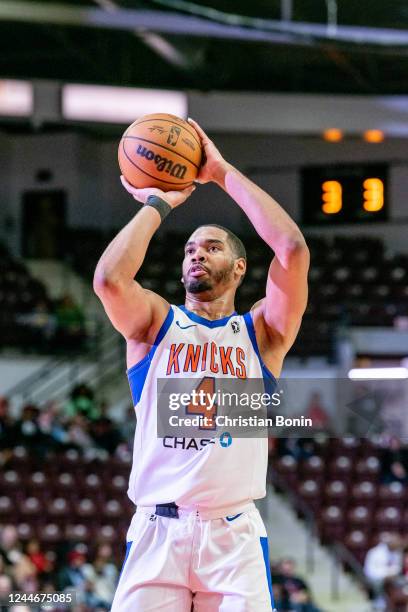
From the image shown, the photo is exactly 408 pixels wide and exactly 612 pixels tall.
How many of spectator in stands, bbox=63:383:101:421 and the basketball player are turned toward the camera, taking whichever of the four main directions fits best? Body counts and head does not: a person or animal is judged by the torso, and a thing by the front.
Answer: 2

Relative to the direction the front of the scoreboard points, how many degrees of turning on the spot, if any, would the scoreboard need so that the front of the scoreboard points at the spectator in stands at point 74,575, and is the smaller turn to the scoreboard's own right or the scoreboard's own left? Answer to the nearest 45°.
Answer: approximately 45° to the scoreboard's own right

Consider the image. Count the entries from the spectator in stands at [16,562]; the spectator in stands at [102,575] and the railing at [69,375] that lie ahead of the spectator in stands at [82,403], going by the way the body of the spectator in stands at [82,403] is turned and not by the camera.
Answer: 2

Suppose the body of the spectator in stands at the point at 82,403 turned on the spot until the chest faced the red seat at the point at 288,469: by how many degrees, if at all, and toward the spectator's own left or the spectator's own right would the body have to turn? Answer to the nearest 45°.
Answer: approximately 45° to the spectator's own left

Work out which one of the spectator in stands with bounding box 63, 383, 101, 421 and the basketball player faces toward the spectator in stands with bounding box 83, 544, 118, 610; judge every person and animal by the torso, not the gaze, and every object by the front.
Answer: the spectator in stands with bounding box 63, 383, 101, 421

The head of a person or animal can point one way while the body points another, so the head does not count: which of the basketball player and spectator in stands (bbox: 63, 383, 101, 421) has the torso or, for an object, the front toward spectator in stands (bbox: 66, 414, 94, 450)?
spectator in stands (bbox: 63, 383, 101, 421)
